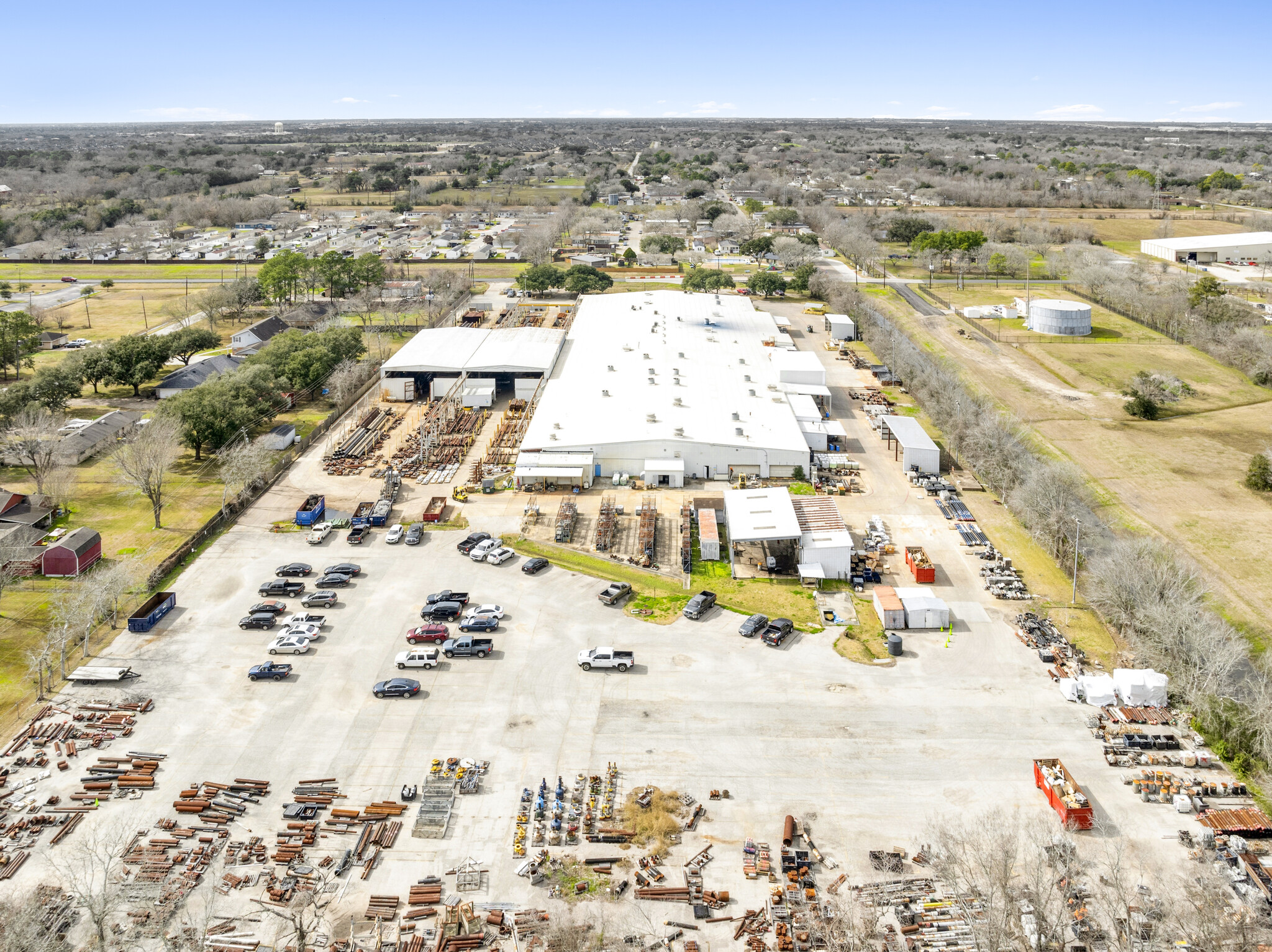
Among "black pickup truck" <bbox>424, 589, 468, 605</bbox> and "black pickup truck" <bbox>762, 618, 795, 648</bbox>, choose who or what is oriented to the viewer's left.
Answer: the "black pickup truck" <bbox>424, 589, 468, 605</bbox>

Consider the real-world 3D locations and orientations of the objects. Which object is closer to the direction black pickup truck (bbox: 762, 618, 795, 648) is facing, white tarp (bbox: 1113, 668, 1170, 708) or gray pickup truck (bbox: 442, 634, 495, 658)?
the white tarp

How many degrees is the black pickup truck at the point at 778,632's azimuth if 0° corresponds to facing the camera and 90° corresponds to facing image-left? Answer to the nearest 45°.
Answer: approximately 225°

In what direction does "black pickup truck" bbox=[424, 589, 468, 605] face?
to the viewer's left

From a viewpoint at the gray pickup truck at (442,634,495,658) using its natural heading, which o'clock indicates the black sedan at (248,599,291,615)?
The black sedan is roughly at 1 o'clock from the gray pickup truck.

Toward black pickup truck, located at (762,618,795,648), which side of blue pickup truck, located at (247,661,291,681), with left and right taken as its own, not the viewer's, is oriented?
back

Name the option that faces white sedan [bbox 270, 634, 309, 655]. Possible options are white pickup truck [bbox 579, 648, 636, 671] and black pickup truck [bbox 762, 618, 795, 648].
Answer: the white pickup truck

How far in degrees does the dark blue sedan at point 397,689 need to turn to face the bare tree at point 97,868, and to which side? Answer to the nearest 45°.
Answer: approximately 45° to its left

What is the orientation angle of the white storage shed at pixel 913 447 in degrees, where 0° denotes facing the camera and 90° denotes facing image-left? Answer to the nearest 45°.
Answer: approximately 90°

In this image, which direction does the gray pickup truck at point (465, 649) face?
to the viewer's left

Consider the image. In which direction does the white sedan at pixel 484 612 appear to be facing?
to the viewer's left
